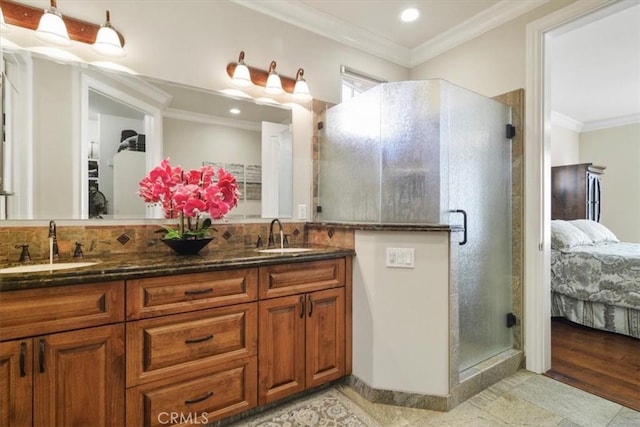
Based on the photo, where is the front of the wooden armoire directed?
to the viewer's right

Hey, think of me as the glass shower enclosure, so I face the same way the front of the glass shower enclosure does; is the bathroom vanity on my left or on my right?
on my right

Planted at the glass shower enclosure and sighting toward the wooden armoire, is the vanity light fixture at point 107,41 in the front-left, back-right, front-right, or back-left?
back-left

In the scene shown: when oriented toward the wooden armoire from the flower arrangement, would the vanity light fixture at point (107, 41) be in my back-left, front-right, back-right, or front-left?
back-left

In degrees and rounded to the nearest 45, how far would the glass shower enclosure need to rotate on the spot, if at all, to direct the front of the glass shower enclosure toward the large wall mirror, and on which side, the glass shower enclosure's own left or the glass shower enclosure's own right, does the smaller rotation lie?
approximately 90° to the glass shower enclosure's own right
